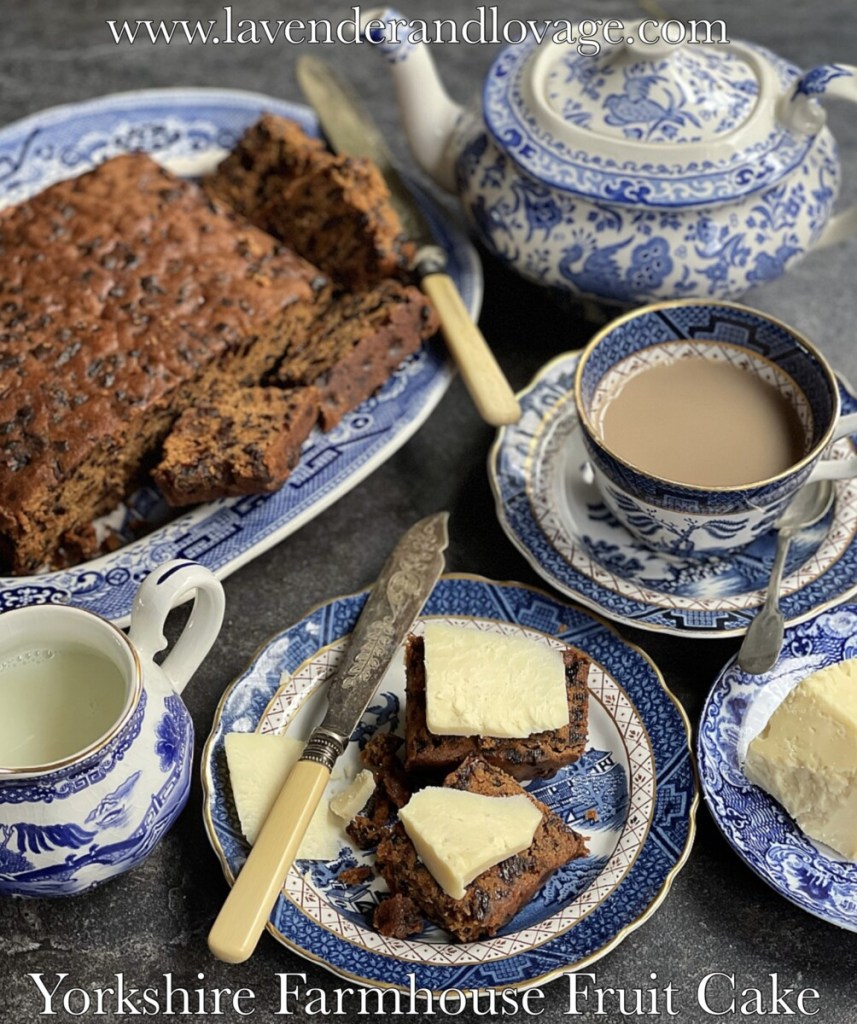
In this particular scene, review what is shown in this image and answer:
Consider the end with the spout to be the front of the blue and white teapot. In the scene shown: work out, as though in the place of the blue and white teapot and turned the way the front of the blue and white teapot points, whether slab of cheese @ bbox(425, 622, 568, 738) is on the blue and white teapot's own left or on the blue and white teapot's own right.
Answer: on the blue and white teapot's own left

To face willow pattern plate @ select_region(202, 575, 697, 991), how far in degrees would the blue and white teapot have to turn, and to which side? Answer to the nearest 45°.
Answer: approximately 90° to its left

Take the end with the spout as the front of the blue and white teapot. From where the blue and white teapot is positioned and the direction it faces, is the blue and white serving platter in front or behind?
in front

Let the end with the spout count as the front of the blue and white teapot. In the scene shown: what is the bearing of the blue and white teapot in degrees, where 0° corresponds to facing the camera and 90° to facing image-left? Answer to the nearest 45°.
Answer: approximately 90°

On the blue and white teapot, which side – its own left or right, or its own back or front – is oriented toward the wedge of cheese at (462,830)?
left
